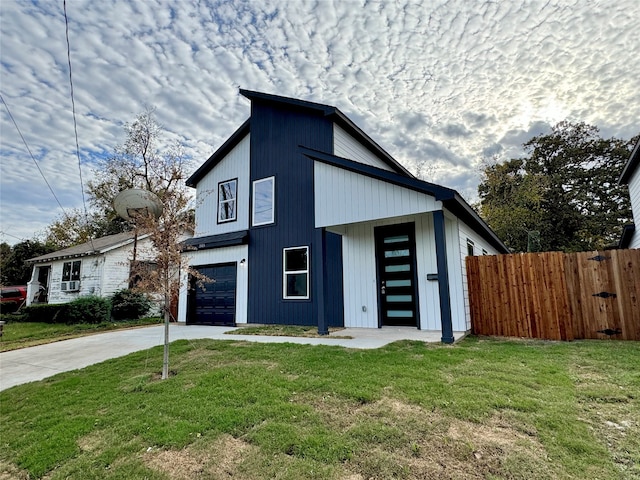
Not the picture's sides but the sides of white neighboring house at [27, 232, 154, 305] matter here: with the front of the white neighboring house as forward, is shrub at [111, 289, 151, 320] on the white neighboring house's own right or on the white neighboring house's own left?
on the white neighboring house's own left

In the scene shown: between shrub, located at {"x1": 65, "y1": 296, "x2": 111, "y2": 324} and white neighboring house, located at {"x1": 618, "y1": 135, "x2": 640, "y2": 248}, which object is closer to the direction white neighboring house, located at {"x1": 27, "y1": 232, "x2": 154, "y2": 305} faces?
the shrub

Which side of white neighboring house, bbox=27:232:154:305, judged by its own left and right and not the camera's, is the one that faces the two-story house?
left

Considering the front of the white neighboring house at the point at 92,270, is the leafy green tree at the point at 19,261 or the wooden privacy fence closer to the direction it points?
the wooden privacy fence

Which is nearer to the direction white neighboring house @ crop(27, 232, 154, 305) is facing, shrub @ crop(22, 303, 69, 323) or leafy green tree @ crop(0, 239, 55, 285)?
the shrub

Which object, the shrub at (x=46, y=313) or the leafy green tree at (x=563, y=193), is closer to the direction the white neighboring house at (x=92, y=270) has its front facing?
the shrub

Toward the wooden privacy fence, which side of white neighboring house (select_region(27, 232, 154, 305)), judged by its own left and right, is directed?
left

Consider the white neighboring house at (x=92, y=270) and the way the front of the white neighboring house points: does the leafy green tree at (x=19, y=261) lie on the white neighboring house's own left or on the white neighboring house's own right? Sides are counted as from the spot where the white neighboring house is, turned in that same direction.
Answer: on the white neighboring house's own right

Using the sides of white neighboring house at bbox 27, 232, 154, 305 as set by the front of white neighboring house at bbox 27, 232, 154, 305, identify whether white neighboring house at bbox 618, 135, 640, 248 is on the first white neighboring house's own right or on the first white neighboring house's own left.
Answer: on the first white neighboring house's own left

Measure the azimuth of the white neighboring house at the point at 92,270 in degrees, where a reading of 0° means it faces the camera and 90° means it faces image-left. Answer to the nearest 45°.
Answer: approximately 45°

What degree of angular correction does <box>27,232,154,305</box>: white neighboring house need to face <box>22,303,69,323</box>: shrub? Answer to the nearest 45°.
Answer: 0° — it already faces it
